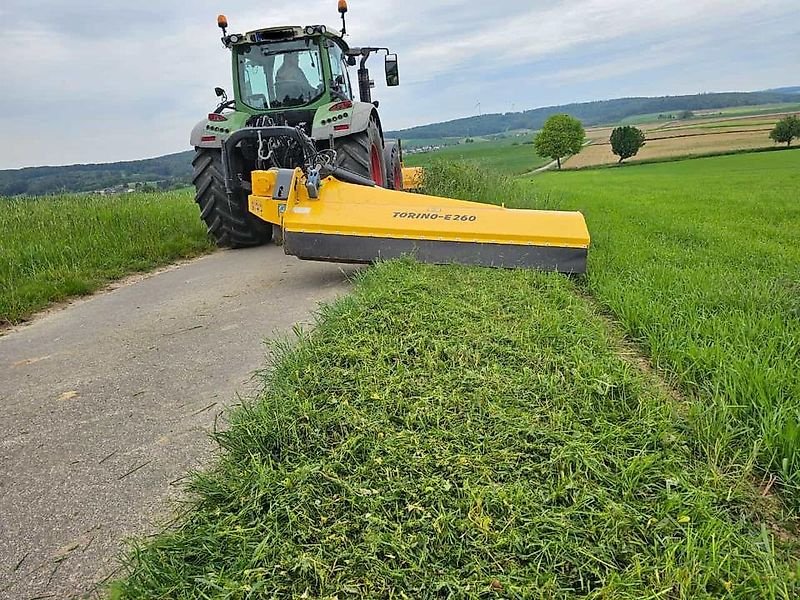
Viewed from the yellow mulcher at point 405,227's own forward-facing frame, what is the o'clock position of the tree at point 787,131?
The tree is roughly at 1 o'clock from the yellow mulcher.

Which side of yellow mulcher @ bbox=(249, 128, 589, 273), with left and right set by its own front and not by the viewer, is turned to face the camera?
back

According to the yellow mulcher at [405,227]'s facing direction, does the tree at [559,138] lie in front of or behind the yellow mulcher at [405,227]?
in front

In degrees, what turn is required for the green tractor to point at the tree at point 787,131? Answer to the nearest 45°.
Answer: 0° — it already faces it

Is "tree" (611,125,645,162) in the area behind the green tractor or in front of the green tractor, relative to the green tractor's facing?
in front

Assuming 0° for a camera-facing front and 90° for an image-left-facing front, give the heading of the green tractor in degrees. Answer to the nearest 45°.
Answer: approximately 225°

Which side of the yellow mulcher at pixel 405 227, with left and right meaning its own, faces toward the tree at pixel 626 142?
front
